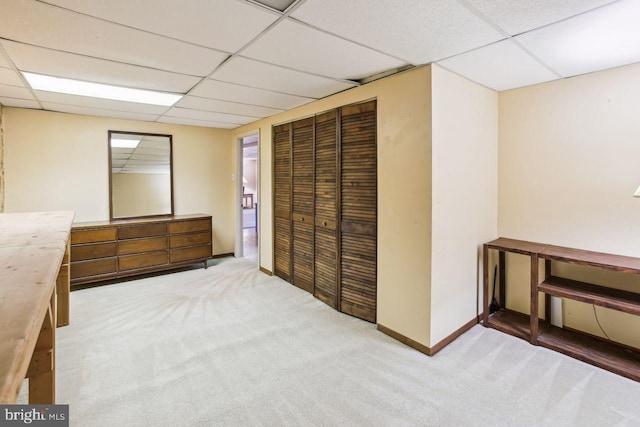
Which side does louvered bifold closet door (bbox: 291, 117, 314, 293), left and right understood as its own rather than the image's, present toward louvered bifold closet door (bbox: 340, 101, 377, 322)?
left

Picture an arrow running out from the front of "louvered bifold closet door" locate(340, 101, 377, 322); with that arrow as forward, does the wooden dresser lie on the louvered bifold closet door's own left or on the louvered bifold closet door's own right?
on the louvered bifold closet door's own right

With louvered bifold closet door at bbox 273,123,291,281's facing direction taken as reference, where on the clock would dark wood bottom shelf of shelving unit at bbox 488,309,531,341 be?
The dark wood bottom shelf of shelving unit is roughly at 9 o'clock from the louvered bifold closet door.

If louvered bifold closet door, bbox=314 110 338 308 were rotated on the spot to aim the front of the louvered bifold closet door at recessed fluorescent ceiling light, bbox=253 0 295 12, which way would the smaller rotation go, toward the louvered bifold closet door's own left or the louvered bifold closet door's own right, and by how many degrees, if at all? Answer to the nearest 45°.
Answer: approximately 45° to the louvered bifold closet door's own left

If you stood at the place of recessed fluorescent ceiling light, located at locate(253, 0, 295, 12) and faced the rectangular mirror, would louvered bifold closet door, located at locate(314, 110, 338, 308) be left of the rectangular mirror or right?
right

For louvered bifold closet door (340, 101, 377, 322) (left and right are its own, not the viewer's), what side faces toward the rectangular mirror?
right
